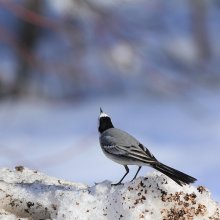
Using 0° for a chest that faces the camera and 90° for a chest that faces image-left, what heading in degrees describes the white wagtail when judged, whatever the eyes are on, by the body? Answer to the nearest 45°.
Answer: approximately 135°
